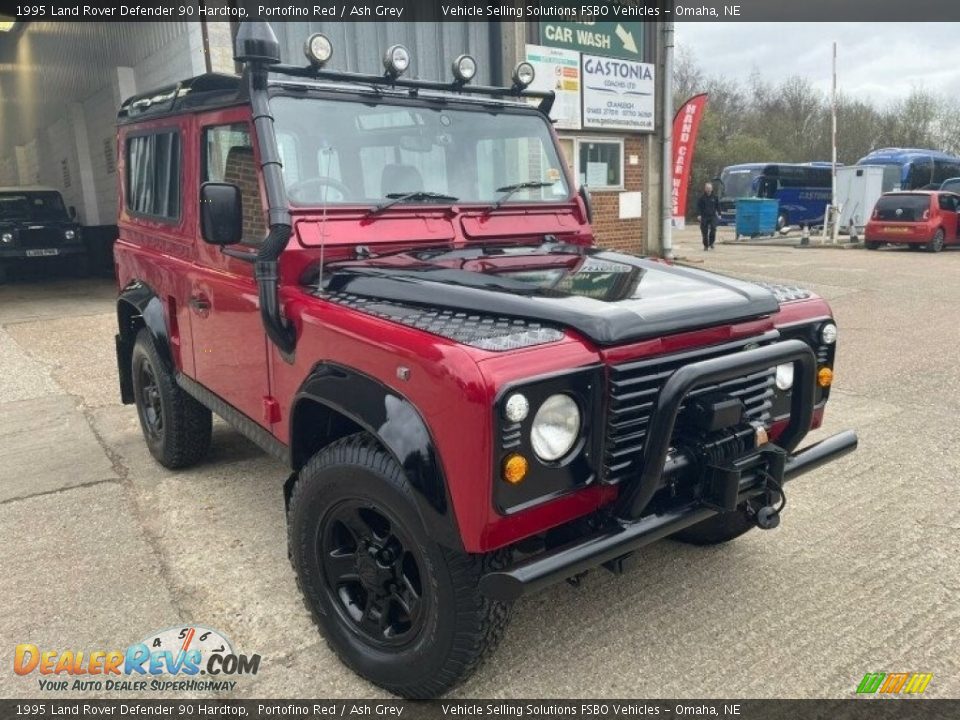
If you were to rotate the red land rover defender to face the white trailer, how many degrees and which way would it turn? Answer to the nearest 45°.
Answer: approximately 90° to its left

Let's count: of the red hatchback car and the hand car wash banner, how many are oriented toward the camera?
1

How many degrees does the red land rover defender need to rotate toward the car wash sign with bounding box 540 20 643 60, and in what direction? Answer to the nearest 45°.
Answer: approximately 135° to its left

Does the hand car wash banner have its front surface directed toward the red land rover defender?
yes

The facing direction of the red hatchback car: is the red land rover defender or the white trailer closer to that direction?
the white trailer

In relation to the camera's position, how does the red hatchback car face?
facing away from the viewer and to the right of the viewer

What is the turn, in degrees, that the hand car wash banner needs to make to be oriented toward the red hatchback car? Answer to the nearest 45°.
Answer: approximately 135° to its left

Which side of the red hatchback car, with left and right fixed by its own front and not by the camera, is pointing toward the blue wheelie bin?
left

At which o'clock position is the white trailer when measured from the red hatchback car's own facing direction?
The white trailer is roughly at 10 o'clock from the red hatchback car.

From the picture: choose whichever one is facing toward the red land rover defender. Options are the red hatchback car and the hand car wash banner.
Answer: the hand car wash banner

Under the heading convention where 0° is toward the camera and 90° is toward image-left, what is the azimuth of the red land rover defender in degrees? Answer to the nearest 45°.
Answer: approximately 315°

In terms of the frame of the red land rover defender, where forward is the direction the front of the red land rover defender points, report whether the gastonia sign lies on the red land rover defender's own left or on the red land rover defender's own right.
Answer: on the red land rover defender's own left
